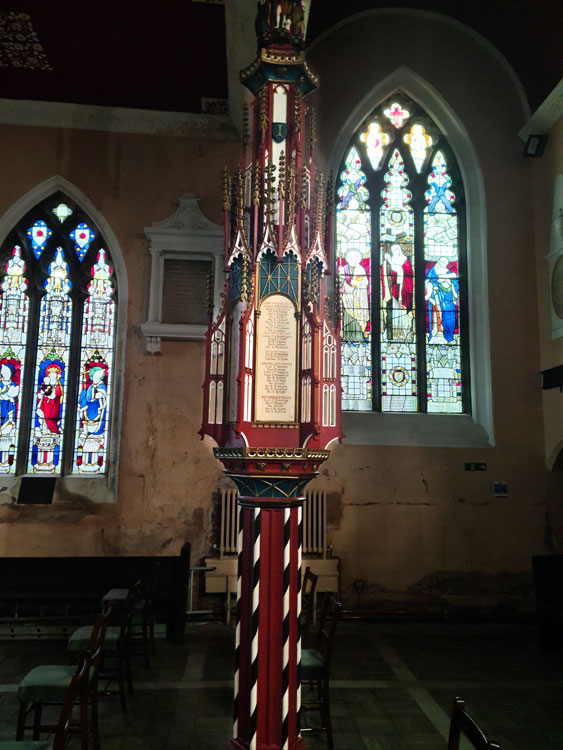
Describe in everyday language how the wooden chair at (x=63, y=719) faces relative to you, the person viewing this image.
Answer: facing to the left of the viewer

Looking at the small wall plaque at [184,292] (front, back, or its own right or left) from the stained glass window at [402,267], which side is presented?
left

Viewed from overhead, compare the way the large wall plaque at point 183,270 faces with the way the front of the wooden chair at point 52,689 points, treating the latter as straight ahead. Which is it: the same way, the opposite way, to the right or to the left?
to the left

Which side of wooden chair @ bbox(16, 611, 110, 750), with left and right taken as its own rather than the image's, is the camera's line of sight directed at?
left

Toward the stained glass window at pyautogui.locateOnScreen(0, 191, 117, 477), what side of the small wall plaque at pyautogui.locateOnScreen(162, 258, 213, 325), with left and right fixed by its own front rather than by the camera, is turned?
right

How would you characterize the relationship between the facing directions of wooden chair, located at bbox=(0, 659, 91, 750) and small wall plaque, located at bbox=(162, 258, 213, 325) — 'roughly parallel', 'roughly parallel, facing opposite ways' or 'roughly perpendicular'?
roughly perpendicular

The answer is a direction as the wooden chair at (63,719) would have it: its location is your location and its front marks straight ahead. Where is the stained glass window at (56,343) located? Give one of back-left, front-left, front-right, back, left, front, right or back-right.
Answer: right
